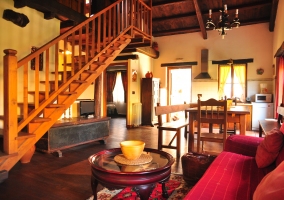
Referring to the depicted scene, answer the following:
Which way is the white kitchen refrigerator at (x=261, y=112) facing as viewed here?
toward the camera

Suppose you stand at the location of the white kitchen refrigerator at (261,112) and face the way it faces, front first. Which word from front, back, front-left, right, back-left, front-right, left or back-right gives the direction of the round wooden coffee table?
front

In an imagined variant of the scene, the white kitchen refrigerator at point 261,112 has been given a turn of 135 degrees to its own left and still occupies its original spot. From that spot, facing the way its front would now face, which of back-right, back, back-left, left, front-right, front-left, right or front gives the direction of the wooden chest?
back

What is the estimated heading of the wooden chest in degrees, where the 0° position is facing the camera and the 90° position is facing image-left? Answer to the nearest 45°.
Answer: approximately 315°

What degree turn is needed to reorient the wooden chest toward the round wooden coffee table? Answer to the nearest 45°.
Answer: approximately 45° to its right

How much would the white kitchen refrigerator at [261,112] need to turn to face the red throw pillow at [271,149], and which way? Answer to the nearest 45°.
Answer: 0° — it already faces it

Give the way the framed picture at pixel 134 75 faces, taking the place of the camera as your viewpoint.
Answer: facing the viewer

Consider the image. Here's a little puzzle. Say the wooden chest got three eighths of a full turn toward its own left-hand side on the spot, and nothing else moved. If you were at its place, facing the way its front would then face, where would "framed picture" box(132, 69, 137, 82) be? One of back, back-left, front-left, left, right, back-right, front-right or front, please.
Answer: front-right

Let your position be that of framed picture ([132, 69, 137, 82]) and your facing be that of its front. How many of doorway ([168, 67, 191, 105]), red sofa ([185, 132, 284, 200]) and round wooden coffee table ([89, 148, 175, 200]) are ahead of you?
2

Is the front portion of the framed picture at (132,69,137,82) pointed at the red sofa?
yes

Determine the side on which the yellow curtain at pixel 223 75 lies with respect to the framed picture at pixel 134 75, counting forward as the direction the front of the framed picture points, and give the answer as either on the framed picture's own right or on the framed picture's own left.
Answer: on the framed picture's own left

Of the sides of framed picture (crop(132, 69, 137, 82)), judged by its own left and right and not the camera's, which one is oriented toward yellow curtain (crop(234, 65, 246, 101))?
left

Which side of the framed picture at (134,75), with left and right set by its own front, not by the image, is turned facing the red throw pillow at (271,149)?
front

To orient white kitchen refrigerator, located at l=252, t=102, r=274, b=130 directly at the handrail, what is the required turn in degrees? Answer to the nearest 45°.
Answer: approximately 45° to its right

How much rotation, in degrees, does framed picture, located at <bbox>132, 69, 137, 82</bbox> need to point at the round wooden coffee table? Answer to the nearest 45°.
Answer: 0° — it already faces it
